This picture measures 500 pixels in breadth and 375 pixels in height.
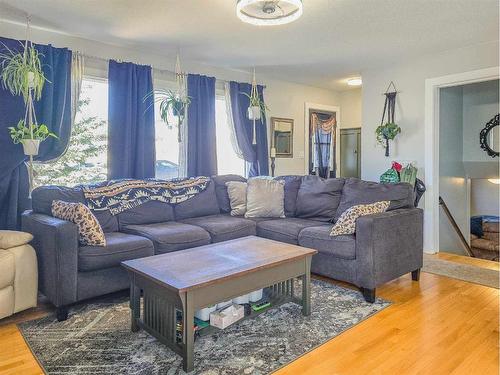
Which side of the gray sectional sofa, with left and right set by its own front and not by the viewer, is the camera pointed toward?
front

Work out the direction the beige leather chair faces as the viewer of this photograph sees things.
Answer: facing the viewer and to the right of the viewer

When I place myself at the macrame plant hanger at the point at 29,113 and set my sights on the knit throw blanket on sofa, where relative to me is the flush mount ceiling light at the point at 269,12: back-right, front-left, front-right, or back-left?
front-right

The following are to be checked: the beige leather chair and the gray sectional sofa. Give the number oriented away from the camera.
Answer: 0

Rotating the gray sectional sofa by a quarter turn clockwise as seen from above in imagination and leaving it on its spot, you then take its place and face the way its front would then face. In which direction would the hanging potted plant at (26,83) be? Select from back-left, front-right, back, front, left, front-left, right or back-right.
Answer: front

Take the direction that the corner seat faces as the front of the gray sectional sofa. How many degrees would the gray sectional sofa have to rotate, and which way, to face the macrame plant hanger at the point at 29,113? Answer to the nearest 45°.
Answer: approximately 90° to its right

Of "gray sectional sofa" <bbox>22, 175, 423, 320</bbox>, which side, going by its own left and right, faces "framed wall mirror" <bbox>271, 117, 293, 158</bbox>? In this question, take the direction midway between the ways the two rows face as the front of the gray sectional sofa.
back

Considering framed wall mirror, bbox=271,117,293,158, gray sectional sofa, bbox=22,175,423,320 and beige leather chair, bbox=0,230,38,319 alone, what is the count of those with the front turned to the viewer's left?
0

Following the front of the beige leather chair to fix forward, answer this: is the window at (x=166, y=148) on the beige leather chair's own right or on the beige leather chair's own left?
on the beige leather chair's own left

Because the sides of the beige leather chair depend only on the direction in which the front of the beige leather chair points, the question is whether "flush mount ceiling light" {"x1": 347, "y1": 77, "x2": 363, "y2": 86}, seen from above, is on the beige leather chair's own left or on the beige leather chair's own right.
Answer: on the beige leather chair's own left

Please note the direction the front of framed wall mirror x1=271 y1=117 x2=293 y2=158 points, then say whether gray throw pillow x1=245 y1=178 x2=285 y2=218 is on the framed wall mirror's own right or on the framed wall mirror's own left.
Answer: on the framed wall mirror's own right

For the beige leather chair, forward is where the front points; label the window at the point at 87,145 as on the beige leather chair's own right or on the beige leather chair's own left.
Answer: on the beige leather chair's own left

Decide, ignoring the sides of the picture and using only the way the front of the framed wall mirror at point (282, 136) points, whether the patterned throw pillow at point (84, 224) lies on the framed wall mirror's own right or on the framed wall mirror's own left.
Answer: on the framed wall mirror's own right

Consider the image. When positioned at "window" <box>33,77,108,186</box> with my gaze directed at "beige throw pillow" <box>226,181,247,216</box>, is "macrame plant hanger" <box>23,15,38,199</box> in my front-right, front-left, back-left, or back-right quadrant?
back-right
